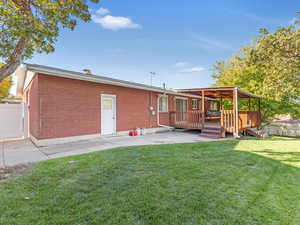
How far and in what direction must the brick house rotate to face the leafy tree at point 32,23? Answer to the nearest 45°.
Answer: approximately 90° to its right
